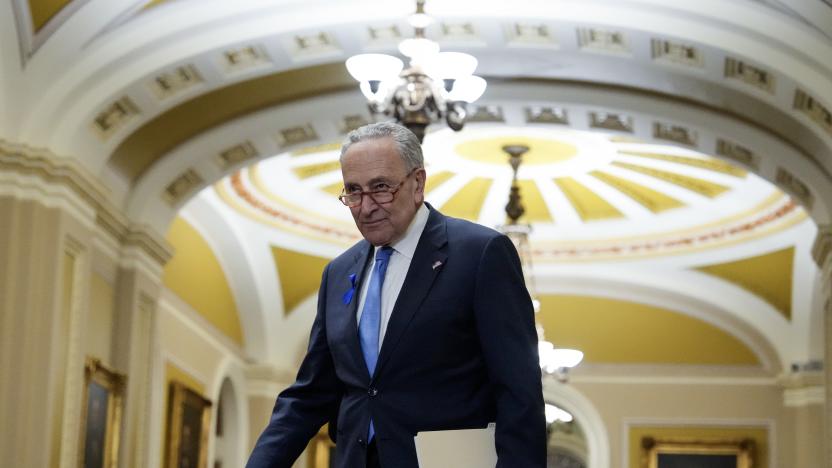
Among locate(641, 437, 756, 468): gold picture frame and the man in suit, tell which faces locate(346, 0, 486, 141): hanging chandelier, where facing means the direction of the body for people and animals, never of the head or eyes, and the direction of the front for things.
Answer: the gold picture frame

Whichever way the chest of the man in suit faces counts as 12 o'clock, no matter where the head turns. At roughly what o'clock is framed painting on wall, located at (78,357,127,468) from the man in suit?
The framed painting on wall is roughly at 4 o'clock from the man in suit.

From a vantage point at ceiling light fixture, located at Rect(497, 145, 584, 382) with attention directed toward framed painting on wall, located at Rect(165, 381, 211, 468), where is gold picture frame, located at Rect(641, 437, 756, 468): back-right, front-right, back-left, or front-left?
back-right

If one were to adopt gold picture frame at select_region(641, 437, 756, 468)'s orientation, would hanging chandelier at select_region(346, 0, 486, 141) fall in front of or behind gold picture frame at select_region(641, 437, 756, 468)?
in front

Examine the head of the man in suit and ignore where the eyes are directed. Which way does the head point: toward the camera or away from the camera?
toward the camera

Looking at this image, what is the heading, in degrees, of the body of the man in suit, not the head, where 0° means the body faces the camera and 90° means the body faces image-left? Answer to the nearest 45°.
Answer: approximately 45°

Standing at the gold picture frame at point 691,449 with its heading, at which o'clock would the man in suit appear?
The man in suit is roughly at 12 o'clock from the gold picture frame.

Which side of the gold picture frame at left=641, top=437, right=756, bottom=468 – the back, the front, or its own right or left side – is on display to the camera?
front

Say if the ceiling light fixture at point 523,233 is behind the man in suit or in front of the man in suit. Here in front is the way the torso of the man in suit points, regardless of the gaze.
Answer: behind

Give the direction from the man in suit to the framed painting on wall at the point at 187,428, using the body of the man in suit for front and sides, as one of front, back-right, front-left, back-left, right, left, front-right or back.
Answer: back-right

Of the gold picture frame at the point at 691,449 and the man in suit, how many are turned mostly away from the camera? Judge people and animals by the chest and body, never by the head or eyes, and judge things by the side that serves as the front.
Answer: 0
